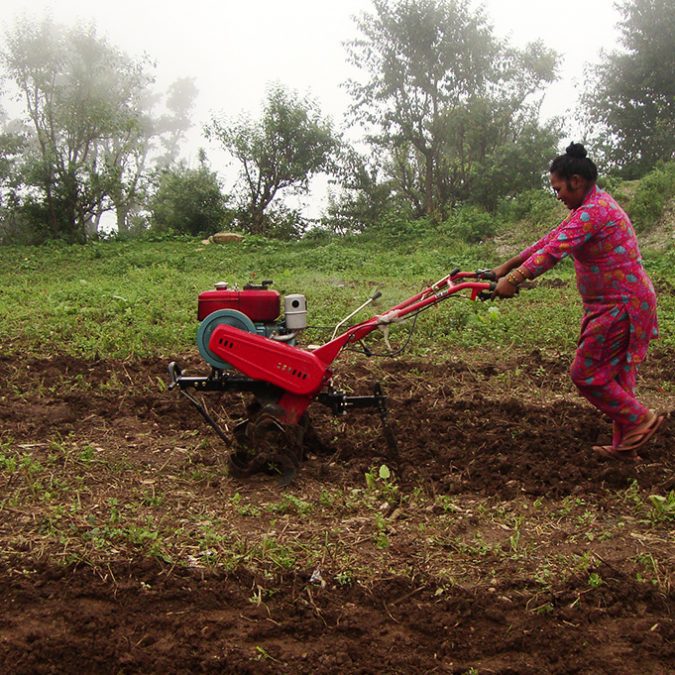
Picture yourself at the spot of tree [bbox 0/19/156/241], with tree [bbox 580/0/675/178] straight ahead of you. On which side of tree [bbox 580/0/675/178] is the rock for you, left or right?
right

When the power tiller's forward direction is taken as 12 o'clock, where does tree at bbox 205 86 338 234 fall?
The tree is roughly at 3 o'clock from the power tiller.

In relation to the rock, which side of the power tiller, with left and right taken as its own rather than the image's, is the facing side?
right

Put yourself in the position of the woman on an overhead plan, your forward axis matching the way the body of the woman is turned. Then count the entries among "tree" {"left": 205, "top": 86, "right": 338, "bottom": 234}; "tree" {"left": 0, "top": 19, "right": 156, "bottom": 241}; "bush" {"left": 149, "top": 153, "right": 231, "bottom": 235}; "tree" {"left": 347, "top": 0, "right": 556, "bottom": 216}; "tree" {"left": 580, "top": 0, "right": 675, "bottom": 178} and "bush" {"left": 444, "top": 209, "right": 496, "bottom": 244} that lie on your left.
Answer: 0

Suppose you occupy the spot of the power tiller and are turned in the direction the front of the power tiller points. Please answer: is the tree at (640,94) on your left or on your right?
on your right

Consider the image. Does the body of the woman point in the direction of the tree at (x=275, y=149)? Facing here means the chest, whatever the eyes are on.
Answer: no

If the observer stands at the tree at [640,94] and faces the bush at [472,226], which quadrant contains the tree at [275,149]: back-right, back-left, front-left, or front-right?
front-right

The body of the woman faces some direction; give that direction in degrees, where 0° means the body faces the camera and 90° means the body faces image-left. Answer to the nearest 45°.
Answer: approximately 90°

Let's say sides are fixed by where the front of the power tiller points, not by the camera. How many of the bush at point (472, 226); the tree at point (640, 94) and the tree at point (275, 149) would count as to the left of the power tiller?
0

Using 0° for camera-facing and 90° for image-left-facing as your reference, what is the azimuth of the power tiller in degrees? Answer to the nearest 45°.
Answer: approximately 90°

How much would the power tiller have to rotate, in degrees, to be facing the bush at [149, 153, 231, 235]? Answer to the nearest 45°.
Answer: approximately 90° to its right

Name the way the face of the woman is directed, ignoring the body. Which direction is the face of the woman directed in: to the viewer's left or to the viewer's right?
to the viewer's left

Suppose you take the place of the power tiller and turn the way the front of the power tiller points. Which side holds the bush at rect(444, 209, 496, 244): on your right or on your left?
on your right

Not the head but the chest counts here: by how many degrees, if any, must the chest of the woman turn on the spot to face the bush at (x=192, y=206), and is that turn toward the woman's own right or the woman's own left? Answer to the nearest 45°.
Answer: approximately 45° to the woman's own right

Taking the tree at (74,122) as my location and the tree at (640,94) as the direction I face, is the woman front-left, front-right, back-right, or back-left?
front-right

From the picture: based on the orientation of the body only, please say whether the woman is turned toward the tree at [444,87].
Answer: no

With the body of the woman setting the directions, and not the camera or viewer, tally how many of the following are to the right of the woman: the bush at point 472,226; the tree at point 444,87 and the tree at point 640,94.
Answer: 3
